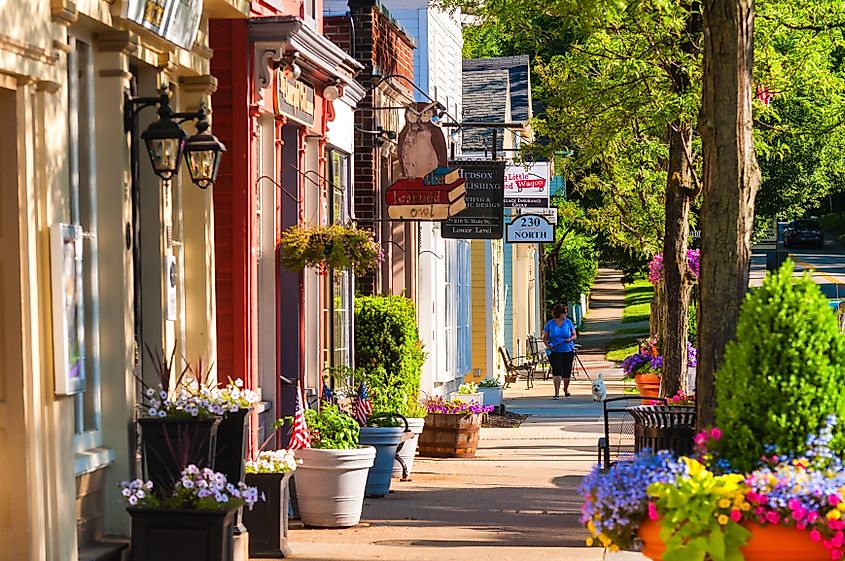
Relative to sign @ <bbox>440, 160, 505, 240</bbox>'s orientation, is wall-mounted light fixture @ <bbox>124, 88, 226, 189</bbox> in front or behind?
in front

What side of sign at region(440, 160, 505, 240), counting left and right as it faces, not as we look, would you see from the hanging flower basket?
front

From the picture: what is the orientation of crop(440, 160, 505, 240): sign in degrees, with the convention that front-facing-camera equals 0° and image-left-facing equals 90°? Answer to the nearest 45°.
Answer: approximately 0°

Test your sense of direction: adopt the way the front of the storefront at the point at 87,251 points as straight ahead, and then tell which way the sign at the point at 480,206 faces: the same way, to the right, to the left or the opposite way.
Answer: to the right

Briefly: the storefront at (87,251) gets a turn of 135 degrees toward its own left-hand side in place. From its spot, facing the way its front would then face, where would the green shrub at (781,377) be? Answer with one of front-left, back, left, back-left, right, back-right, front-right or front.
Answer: back

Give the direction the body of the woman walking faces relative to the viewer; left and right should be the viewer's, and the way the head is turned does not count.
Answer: facing the viewer

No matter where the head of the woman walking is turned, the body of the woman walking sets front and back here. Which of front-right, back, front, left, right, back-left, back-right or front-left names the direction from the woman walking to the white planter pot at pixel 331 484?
front

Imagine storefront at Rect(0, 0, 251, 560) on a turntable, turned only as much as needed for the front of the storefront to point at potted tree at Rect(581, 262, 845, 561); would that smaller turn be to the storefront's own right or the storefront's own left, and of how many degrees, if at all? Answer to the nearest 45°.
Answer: approximately 45° to the storefront's own right

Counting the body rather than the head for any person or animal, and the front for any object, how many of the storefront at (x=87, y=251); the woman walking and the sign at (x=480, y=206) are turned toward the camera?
2

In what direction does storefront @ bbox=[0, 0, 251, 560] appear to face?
to the viewer's right

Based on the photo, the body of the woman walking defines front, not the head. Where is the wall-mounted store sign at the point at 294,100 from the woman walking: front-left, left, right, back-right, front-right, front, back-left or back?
front

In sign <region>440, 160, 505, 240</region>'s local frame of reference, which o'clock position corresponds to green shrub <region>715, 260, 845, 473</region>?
The green shrub is roughly at 12 o'clock from the sign.

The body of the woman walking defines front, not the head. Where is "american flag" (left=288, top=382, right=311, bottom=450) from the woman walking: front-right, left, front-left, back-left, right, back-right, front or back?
front
